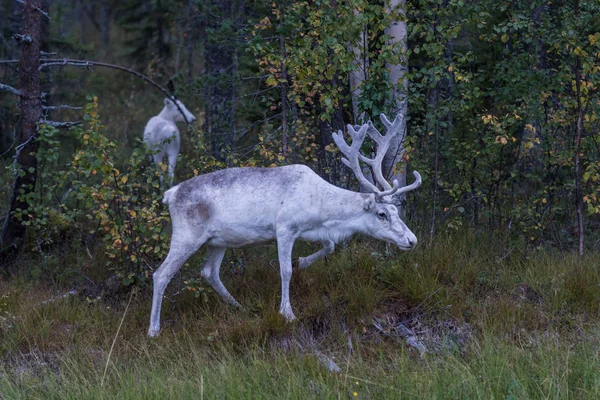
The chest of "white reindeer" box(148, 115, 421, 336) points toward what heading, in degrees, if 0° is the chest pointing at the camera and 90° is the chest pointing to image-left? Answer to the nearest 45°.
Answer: approximately 270°

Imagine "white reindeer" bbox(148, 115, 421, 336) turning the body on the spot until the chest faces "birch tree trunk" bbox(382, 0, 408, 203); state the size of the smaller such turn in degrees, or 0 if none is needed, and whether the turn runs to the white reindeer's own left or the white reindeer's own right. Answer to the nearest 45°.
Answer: approximately 45° to the white reindeer's own left

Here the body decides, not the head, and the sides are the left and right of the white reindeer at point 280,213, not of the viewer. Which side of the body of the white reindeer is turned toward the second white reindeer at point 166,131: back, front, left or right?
left

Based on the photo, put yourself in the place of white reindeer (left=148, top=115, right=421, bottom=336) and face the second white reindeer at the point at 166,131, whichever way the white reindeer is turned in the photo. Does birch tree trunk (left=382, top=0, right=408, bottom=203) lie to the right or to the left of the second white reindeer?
right

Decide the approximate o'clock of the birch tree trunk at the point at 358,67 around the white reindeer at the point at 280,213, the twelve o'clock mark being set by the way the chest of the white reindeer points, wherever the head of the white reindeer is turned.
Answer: The birch tree trunk is roughly at 10 o'clock from the white reindeer.

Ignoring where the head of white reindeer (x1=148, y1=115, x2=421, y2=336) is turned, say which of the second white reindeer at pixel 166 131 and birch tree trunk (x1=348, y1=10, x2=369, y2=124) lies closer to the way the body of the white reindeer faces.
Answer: the birch tree trunk

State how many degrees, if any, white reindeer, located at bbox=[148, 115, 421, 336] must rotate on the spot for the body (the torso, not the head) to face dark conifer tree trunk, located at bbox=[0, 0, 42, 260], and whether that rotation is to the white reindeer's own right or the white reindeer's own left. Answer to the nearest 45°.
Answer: approximately 135° to the white reindeer's own left
